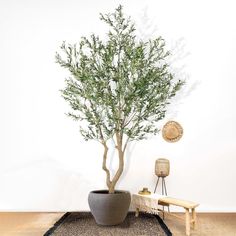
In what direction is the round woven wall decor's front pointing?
toward the camera

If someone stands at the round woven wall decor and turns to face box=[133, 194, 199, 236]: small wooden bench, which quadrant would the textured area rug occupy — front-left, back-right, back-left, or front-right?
front-right
